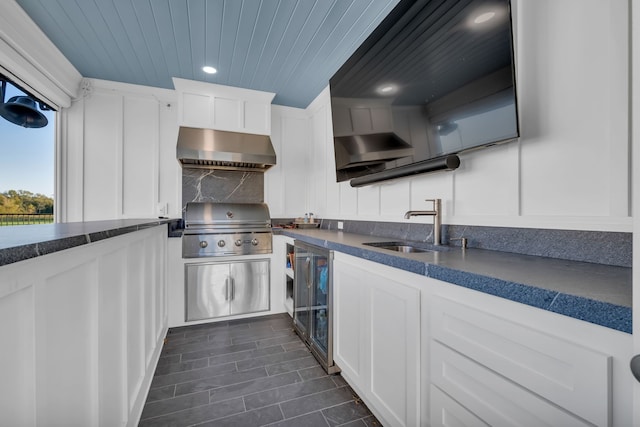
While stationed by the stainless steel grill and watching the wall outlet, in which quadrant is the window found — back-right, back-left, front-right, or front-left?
front-left

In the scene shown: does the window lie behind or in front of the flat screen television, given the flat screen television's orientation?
in front

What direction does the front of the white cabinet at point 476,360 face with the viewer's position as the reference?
facing the viewer and to the left of the viewer

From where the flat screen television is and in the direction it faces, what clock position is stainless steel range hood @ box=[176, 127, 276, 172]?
The stainless steel range hood is roughly at 2 o'clock from the flat screen television.

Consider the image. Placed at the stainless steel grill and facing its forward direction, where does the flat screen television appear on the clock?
The flat screen television is roughly at 11 o'clock from the stainless steel grill.

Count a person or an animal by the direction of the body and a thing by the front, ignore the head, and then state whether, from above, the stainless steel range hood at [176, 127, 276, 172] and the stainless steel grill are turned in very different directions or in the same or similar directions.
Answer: same or similar directions

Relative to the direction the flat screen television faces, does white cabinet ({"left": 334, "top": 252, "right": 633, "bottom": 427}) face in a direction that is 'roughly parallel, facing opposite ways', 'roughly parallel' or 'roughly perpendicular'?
roughly parallel

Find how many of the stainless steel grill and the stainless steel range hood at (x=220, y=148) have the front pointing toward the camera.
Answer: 2

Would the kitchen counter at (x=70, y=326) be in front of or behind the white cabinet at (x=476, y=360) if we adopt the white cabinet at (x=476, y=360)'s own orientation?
in front

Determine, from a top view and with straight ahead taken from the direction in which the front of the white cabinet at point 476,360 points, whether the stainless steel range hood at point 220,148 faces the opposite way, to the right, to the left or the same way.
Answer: to the left

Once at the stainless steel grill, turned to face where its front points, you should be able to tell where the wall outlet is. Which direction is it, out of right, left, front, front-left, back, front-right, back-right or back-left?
back-right

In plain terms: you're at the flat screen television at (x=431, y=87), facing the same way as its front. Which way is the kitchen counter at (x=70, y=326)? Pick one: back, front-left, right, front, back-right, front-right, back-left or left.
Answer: front

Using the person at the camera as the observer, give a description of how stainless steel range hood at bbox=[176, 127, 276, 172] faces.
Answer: facing the viewer

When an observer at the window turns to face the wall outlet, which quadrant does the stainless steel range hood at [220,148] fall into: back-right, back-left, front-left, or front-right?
front-right

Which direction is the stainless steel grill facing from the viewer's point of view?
toward the camera
